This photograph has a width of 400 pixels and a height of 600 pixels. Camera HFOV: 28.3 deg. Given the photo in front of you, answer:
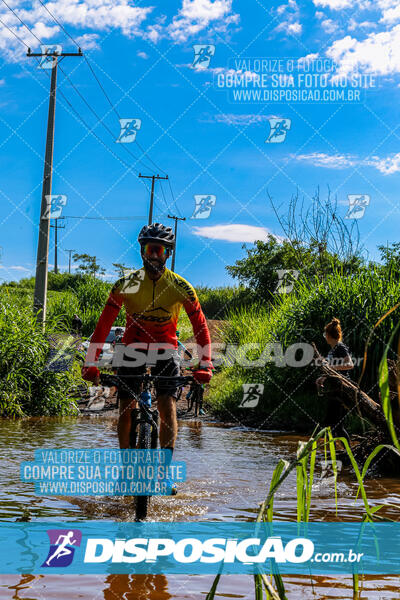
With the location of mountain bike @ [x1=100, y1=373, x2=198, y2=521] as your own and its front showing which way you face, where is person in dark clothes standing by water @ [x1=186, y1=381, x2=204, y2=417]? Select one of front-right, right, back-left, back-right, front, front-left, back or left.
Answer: back

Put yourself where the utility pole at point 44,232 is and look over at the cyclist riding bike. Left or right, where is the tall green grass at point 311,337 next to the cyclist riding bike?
left

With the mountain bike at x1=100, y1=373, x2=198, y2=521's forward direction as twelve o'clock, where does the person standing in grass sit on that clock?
The person standing in grass is roughly at 7 o'clock from the mountain bike.

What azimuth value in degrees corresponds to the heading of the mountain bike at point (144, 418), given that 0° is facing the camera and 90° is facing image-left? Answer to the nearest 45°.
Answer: approximately 0°

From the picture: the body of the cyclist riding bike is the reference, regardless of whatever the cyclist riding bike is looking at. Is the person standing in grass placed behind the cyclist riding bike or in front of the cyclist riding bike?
behind
